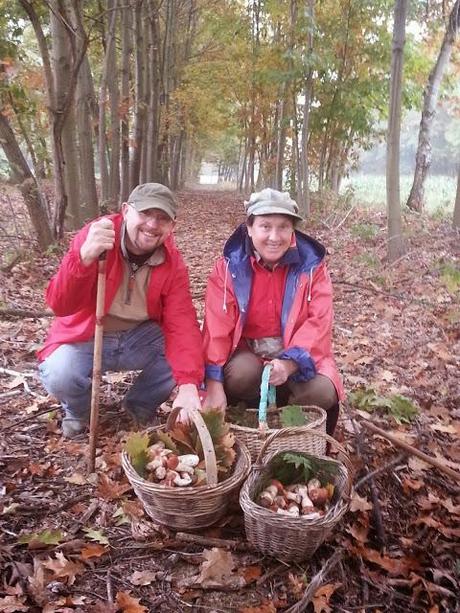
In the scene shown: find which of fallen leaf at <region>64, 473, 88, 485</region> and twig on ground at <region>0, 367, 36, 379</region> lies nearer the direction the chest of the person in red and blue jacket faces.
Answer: the fallen leaf

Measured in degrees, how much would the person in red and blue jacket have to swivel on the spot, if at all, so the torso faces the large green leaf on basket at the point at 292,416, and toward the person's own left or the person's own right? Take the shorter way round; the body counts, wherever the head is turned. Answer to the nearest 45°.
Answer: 0° — they already face it

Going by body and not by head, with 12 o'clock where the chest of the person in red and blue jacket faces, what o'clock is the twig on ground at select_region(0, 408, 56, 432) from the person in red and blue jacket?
The twig on ground is roughly at 3 o'clock from the person in red and blue jacket.

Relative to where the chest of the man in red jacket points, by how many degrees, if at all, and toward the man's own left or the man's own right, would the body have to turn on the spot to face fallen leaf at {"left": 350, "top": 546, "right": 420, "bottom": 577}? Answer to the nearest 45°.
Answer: approximately 45° to the man's own left

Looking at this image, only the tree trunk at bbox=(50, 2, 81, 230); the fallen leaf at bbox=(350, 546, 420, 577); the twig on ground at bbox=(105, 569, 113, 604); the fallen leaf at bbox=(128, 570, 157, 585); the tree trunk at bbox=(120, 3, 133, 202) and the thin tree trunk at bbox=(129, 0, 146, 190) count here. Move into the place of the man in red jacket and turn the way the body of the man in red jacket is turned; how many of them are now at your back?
3

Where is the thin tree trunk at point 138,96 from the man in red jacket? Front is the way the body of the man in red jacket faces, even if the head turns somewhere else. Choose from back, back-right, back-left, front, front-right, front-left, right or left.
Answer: back

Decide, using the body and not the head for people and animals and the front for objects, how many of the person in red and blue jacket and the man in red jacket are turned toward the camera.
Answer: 2

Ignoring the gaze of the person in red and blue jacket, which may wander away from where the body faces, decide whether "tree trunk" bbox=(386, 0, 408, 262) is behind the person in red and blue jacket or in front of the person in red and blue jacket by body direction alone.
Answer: behind

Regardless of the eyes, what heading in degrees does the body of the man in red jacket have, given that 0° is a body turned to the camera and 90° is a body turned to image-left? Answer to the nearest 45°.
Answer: approximately 0°
